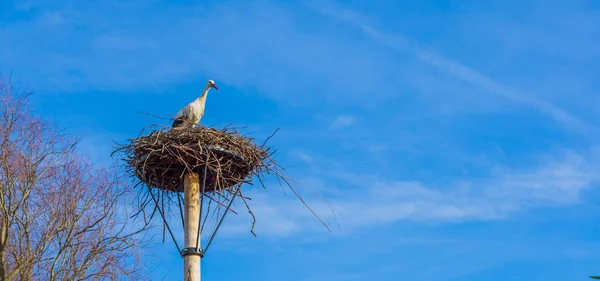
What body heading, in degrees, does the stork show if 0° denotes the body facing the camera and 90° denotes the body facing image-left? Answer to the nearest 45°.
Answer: approximately 270°
